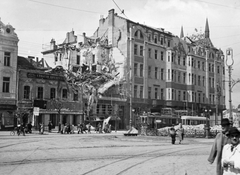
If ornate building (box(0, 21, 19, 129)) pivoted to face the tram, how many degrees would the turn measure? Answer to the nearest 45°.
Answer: approximately 45° to its left

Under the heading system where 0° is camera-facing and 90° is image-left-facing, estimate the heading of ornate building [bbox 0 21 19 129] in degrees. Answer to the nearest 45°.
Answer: approximately 315°

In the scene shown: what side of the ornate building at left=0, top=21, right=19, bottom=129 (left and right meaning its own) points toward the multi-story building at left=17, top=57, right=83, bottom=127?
left

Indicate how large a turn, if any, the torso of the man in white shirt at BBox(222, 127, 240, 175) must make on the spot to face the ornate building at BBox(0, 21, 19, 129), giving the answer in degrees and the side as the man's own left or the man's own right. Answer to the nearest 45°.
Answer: approximately 135° to the man's own right

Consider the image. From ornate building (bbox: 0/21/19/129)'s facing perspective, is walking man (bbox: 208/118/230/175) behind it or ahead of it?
ahead

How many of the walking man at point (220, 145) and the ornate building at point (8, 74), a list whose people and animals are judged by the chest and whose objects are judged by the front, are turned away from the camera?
0

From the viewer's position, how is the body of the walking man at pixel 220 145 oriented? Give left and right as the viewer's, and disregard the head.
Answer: facing the viewer and to the right of the viewer

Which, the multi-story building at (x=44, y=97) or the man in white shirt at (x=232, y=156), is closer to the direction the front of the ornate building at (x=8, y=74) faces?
the man in white shirt

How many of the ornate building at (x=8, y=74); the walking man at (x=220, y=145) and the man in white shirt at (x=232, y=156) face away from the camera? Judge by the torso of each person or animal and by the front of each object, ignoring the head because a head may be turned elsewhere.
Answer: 0
